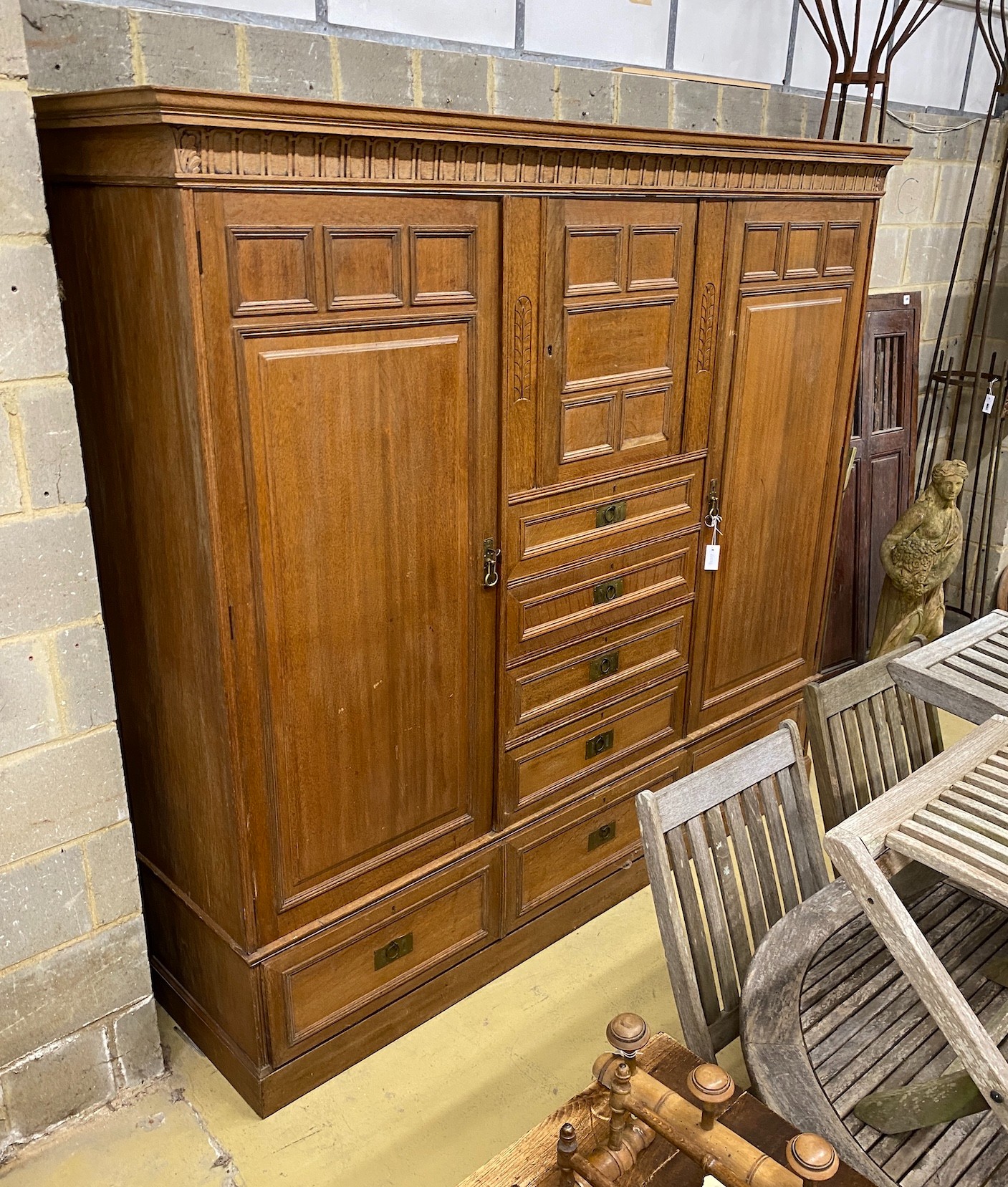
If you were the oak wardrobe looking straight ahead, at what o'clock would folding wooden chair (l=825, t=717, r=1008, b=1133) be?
The folding wooden chair is roughly at 12 o'clock from the oak wardrobe.

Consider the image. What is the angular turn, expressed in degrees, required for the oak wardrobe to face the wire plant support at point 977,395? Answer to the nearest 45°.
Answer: approximately 90° to its left

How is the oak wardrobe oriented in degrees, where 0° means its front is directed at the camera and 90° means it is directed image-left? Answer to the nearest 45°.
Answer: approximately 315°

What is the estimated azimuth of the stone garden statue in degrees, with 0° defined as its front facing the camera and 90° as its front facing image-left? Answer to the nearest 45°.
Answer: approximately 0°

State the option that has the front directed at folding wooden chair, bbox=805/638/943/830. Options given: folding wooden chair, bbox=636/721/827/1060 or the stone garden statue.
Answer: the stone garden statue

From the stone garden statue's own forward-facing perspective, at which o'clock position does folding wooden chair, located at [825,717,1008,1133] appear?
The folding wooden chair is roughly at 12 o'clock from the stone garden statue.

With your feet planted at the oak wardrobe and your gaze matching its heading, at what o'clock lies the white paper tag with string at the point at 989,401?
The white paper tag with string is roughly at 9 o'clock from the oak wardrobe.

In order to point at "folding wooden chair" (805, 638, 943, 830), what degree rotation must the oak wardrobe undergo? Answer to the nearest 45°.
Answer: approximately 45° to its left
